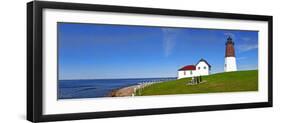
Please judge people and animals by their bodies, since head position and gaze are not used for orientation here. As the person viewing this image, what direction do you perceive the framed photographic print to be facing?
facing the viewer and to the right of the viewer
